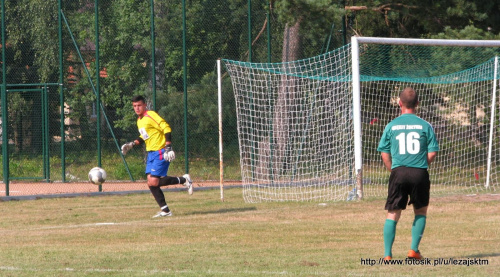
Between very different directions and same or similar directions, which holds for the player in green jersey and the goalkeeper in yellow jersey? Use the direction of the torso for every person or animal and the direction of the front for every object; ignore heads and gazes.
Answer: very different directions

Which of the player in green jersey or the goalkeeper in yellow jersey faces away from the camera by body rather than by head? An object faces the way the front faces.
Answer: the player in green jersey

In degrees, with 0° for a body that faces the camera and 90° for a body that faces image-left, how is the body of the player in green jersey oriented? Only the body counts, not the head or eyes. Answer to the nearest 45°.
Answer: approximately 180°

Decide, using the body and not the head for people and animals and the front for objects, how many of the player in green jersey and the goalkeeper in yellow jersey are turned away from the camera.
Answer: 1

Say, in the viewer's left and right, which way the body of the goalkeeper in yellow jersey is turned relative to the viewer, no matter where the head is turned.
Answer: facing the viewer and to the left of the viewer

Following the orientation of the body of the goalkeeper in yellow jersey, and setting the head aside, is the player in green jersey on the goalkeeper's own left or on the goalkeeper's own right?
on the goalkeeper's own left

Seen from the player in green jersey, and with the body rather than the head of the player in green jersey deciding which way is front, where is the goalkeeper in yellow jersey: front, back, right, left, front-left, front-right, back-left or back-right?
front-left

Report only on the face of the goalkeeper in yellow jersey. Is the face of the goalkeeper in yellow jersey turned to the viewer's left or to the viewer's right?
to the viewer's left

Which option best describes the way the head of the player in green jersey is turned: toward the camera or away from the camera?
away from the camera
